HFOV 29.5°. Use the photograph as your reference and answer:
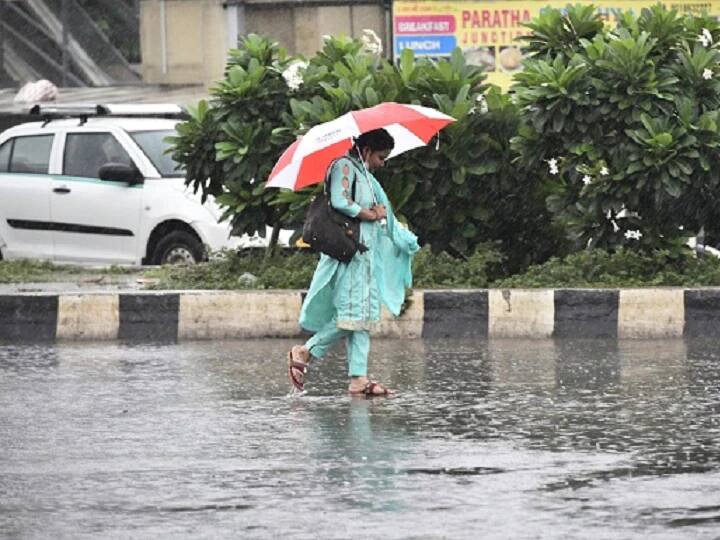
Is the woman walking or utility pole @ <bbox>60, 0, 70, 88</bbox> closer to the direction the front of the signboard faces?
the woman walking

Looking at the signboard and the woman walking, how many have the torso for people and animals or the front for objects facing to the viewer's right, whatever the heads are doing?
1

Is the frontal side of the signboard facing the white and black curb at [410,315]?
yes

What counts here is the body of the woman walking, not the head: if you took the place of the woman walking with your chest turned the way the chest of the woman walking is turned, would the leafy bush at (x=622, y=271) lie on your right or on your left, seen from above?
on your left

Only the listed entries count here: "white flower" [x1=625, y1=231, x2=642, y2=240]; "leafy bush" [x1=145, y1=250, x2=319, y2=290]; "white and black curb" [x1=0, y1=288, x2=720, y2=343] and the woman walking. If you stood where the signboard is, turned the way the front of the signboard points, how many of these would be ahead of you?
4

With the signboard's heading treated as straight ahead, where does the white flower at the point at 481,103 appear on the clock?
The white flower is roughly at 12 o'clock from the signboard.

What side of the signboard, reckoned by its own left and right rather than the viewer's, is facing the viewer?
front

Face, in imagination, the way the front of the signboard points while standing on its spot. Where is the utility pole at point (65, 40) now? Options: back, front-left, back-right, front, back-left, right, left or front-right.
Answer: right

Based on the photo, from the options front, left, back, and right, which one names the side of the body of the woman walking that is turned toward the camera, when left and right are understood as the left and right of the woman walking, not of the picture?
right

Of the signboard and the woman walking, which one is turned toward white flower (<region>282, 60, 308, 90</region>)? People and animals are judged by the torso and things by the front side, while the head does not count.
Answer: the signboard

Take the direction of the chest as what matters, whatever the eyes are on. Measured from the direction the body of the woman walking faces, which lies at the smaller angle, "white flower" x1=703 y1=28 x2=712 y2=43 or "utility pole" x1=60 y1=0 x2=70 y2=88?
the white flower

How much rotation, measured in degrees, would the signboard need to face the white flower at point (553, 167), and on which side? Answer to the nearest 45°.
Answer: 0° — it already faces it

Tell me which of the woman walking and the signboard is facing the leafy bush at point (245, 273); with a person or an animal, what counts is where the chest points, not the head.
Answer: the signboard

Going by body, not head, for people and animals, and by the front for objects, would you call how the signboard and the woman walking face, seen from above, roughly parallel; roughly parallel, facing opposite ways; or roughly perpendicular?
roughly perpendicular

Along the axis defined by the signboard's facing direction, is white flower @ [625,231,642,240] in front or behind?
in front
